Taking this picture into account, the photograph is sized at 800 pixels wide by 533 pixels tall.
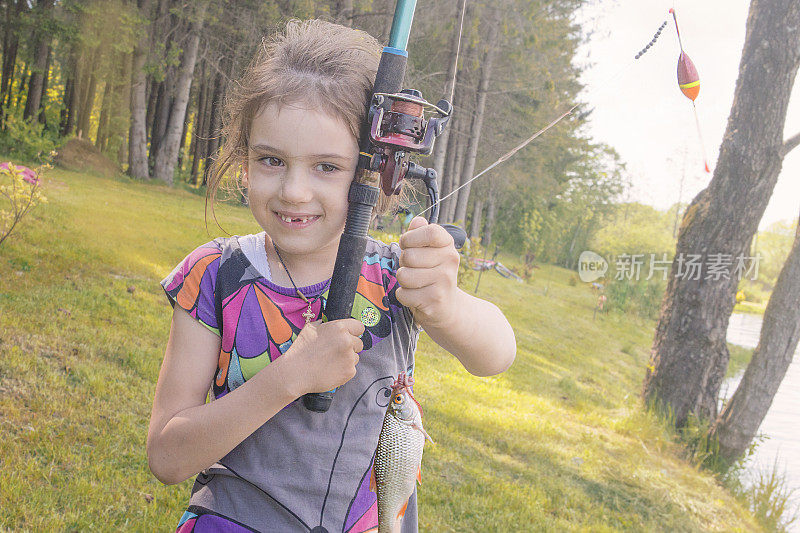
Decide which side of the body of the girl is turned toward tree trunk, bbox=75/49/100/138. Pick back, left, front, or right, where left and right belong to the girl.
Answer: back

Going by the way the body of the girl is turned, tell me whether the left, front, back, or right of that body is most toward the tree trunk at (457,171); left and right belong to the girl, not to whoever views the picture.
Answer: back

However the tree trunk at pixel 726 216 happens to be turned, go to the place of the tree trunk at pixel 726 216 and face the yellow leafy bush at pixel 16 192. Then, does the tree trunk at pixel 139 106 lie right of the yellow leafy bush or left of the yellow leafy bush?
right

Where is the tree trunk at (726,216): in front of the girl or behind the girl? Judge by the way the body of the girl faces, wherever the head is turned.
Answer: behind

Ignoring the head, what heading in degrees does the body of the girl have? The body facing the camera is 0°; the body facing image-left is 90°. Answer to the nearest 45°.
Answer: approximately 0°

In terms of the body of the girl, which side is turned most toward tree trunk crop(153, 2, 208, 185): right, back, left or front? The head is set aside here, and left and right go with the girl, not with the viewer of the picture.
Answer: back

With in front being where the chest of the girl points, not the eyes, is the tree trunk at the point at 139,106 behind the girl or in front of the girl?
behind

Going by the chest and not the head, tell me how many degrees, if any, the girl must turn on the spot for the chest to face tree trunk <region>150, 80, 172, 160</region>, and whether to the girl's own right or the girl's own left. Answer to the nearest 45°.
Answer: approximately 180°

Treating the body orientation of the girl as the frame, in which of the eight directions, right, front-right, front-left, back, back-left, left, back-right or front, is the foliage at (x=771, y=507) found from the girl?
back-left

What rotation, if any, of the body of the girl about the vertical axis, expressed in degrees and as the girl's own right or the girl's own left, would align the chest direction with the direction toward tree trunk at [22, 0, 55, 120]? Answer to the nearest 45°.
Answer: approximately 135° to the girl's own right

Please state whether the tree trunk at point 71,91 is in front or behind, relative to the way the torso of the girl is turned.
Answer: behind
